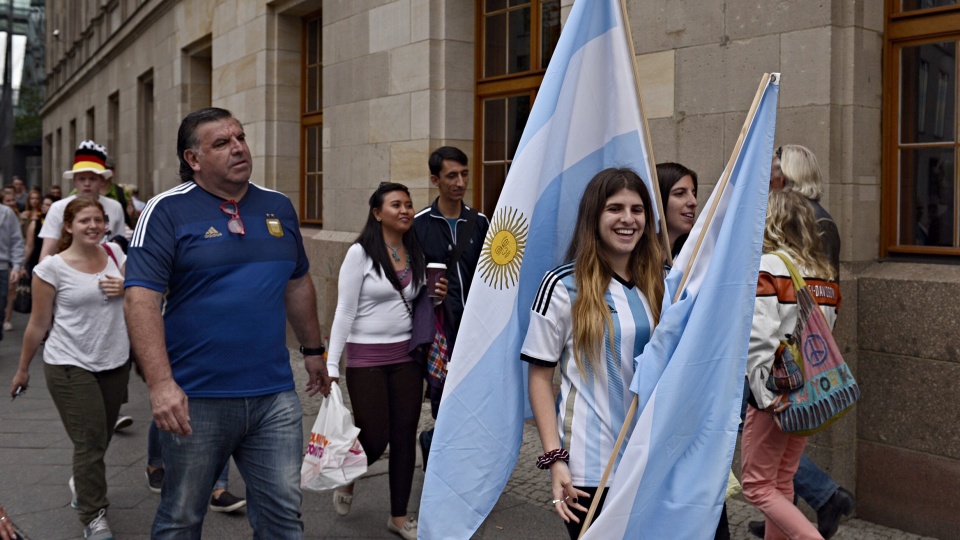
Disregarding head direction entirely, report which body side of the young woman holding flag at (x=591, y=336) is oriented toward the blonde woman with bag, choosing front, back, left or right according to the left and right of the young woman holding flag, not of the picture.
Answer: left

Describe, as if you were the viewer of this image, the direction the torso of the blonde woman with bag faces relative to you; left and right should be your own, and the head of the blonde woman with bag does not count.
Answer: facing away from the viewer and to the left of the viewer

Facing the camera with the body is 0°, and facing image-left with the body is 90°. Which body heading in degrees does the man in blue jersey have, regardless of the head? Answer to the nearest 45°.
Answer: approximately 315°

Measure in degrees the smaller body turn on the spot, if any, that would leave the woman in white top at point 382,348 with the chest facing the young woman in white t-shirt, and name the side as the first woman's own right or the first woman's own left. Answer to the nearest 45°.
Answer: approximately 135° to the first woman's own right

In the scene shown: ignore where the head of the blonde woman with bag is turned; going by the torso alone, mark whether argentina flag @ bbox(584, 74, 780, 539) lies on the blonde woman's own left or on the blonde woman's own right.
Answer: on the blonde woman's own left

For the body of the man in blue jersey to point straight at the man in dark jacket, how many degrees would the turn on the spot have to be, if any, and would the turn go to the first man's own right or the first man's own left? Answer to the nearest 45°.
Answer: approximately 90° to the first man's own left

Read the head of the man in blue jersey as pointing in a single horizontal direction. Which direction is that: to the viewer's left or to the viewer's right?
to the viewer's right

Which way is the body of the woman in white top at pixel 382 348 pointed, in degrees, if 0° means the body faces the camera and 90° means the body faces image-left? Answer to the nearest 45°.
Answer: approximately 315°
